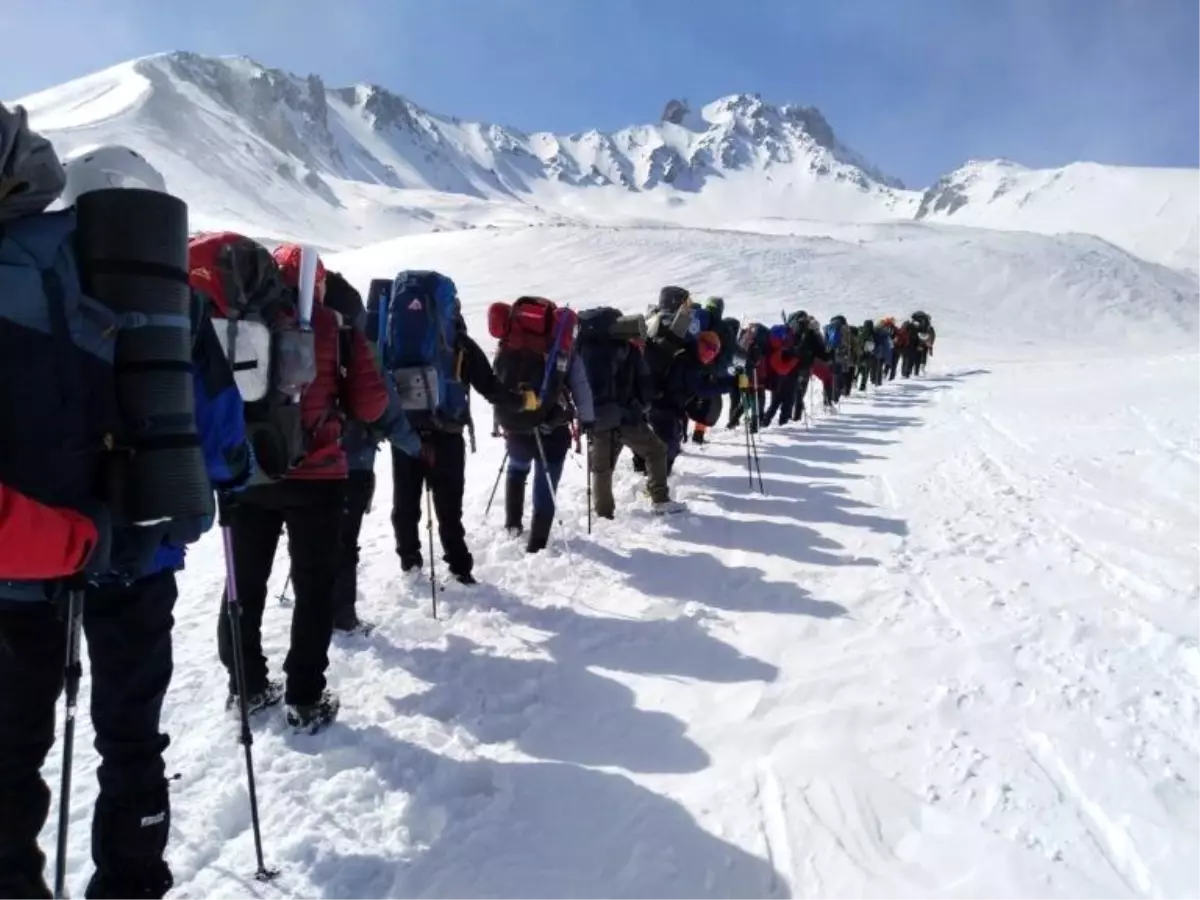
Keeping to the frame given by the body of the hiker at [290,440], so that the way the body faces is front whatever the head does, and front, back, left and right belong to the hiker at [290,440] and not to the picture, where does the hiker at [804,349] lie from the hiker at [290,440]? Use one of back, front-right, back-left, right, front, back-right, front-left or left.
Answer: front

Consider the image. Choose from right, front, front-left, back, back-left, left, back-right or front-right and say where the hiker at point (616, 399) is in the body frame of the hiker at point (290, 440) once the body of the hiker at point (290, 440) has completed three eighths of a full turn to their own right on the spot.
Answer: back-left

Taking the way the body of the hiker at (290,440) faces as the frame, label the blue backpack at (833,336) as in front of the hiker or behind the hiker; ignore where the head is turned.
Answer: in front

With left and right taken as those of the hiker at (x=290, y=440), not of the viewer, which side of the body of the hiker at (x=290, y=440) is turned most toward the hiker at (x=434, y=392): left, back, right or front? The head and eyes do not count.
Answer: front

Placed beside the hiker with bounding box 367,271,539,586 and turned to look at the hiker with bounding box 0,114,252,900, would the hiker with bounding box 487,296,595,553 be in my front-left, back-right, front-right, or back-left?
back-left

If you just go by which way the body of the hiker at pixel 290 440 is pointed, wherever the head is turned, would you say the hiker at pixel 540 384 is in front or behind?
in front

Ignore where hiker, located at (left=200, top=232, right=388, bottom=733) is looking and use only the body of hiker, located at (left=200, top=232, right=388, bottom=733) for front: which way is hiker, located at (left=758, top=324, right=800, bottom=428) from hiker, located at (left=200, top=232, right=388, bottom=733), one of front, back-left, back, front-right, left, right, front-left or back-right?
front

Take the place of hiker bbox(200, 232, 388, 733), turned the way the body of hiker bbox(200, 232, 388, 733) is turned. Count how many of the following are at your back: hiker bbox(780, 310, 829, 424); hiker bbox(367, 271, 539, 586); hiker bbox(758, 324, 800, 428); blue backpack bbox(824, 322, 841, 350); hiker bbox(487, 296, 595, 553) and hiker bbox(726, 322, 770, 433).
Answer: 0

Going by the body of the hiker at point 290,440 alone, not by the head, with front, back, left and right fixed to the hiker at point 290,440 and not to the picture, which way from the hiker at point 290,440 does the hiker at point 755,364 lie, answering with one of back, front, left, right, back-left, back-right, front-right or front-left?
front

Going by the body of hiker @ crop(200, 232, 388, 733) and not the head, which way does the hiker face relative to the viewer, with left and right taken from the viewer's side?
facing away from the viewer and to the right of the viewer
